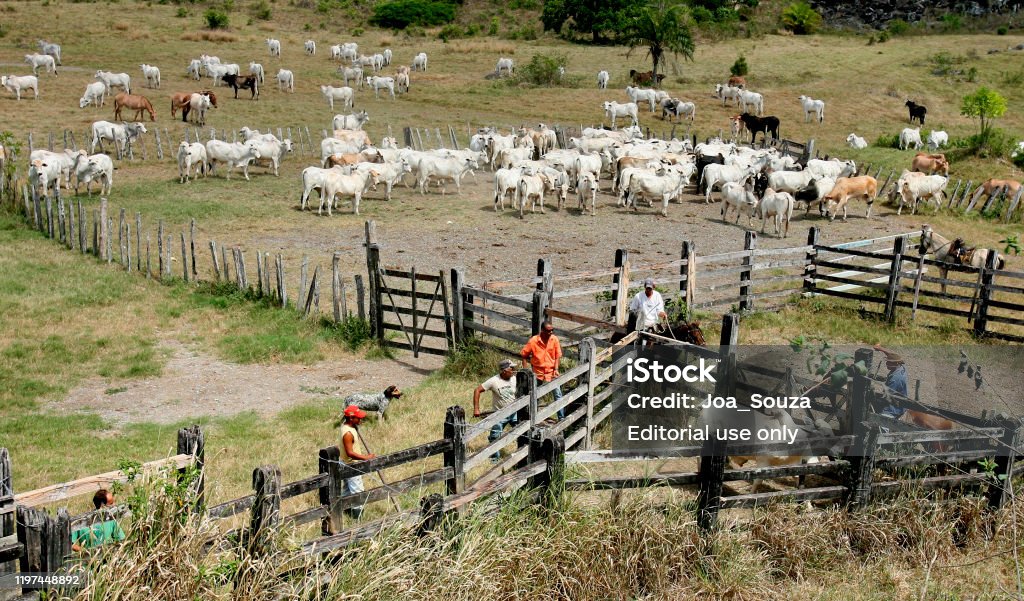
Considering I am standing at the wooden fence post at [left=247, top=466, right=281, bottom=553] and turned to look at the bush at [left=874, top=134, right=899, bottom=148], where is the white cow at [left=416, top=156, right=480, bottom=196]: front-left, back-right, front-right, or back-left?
front-left

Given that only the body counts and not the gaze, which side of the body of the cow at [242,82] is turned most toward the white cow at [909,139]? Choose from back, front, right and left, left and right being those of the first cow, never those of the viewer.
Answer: back

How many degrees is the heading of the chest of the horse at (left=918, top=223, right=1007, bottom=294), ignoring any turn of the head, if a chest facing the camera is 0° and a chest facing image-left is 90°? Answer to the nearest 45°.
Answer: approximately 90°

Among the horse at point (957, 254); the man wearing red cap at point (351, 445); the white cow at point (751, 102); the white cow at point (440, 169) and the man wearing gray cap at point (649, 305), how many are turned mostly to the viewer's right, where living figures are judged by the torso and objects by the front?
2

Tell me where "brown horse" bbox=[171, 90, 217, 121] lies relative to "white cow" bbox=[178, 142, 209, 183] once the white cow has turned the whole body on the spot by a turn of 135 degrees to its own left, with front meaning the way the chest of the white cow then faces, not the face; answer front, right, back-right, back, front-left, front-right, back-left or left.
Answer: left

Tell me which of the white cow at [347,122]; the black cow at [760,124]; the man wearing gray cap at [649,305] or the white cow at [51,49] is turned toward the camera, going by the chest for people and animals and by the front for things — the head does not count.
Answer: the man wearing gray cap

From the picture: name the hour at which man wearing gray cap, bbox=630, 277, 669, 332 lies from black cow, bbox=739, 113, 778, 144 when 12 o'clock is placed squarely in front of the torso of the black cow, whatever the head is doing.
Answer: The man wearing gray cap is roughly at 9 o'clock from the black cow.

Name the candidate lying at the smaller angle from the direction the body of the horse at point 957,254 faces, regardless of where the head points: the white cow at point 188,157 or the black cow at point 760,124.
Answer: the white cow

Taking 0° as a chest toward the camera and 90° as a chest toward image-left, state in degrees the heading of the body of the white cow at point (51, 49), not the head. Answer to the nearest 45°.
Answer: approximately 90°

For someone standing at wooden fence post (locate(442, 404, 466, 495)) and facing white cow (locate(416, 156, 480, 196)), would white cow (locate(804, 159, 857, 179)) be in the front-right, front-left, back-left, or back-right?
front-right

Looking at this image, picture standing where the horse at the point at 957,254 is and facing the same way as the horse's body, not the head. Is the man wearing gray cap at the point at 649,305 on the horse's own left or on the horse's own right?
on the horse's own left

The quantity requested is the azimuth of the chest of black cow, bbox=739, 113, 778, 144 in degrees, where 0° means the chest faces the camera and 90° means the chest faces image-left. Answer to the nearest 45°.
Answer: approximately 90°
